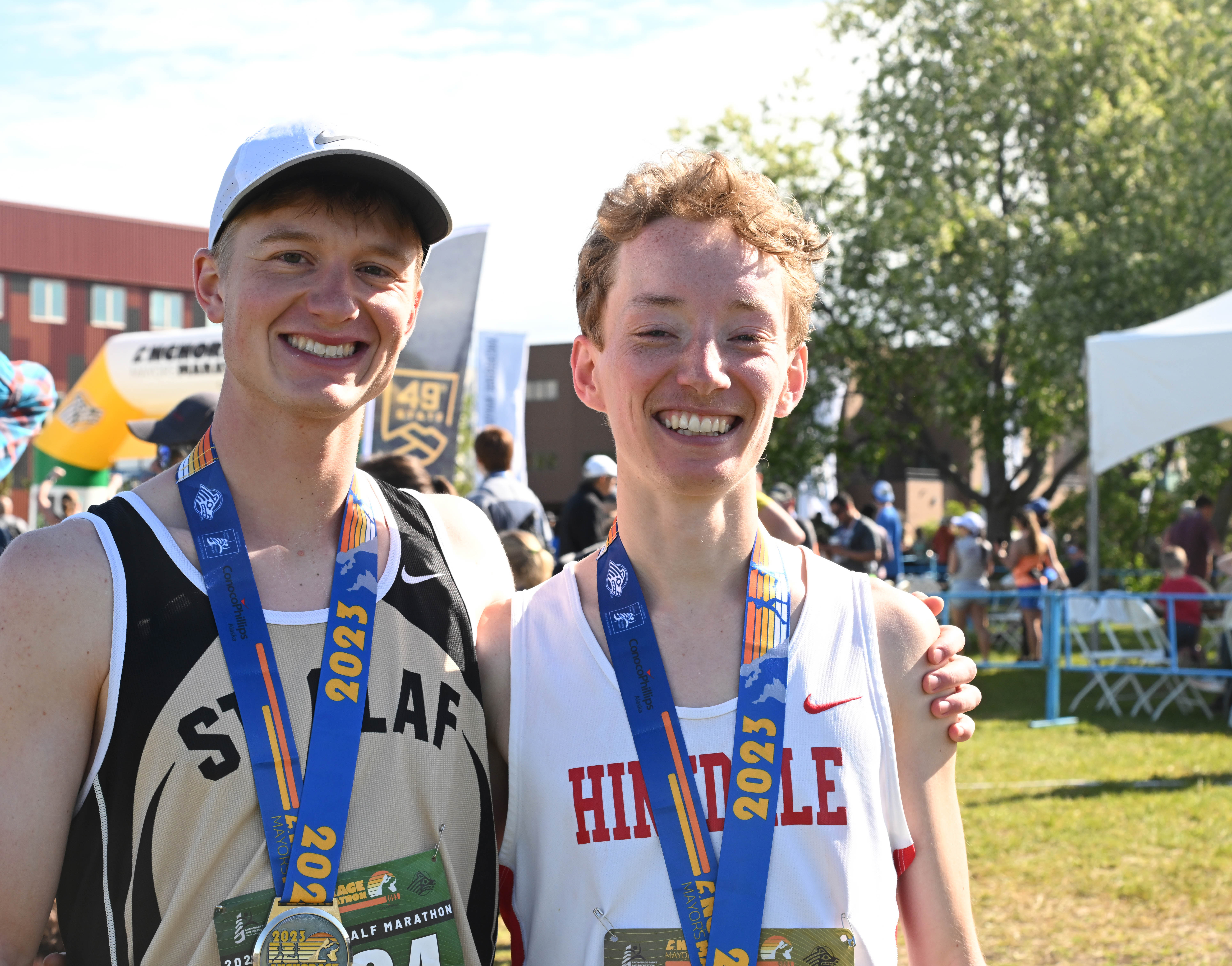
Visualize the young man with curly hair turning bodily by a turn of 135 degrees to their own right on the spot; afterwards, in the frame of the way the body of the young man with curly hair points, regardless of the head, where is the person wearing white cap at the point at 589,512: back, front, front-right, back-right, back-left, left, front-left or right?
front-right

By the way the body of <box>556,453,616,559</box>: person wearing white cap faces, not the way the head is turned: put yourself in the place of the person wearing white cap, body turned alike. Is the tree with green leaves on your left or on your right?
on your left

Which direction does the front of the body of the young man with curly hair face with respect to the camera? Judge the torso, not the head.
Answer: toward the camera

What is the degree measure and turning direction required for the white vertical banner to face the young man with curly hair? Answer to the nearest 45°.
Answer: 0° — it already faces them

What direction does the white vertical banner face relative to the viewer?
toward the camera
